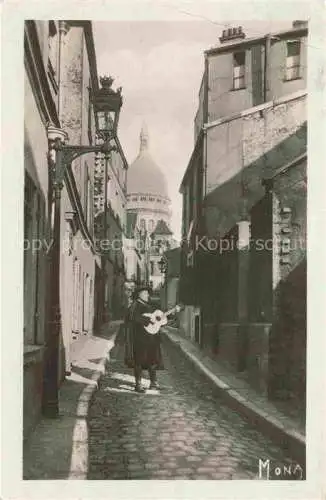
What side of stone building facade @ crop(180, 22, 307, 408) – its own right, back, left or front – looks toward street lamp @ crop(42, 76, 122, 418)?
front

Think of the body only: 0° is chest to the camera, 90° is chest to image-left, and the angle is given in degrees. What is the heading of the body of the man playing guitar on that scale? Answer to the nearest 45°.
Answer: approximately 315°

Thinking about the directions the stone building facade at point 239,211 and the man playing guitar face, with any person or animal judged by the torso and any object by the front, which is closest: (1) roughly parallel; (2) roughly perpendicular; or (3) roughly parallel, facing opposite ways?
roughly perpendicular

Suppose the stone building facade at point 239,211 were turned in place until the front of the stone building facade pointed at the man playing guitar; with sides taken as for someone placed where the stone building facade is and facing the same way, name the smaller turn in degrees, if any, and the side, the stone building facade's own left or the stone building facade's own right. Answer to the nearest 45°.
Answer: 0° — it already faces them

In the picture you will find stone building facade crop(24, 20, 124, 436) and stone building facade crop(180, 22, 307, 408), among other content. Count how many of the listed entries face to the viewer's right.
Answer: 1

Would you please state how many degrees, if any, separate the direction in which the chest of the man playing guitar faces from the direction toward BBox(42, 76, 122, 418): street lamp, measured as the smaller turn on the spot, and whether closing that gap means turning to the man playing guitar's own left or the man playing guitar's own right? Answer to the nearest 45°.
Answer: approximately 90° to the man playing guitar's own right

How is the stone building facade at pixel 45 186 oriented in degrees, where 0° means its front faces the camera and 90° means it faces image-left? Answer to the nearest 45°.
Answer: approximately 270°

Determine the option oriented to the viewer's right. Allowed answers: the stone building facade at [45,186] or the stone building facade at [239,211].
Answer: the stone building facade at [45,186]

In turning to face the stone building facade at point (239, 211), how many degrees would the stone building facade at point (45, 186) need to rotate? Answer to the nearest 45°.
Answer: approximately 45° to its left

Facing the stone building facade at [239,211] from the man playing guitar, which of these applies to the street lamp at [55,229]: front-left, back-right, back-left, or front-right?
back-right

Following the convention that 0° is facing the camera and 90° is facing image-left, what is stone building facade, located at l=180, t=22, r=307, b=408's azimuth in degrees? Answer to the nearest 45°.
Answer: approximately 45°
